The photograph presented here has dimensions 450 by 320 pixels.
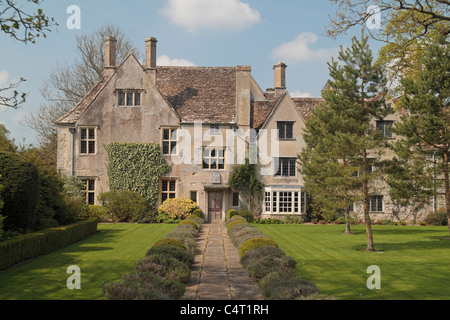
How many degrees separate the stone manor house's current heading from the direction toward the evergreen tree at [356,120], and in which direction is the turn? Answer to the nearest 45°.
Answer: approximately 45° to its left

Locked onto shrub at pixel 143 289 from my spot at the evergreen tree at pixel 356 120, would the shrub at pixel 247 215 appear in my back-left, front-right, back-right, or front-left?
back-right

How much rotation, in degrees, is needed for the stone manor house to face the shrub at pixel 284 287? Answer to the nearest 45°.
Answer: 0° — it already faces it

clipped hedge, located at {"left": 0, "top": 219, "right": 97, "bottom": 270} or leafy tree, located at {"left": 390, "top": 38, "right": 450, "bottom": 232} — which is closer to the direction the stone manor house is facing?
the clipped hedge

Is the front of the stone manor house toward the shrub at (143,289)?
yes

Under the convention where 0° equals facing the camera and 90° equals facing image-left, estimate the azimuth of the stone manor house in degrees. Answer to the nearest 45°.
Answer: approximately 0°

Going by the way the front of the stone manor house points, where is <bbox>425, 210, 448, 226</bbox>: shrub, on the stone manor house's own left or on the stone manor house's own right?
on the stone manor house's own left
